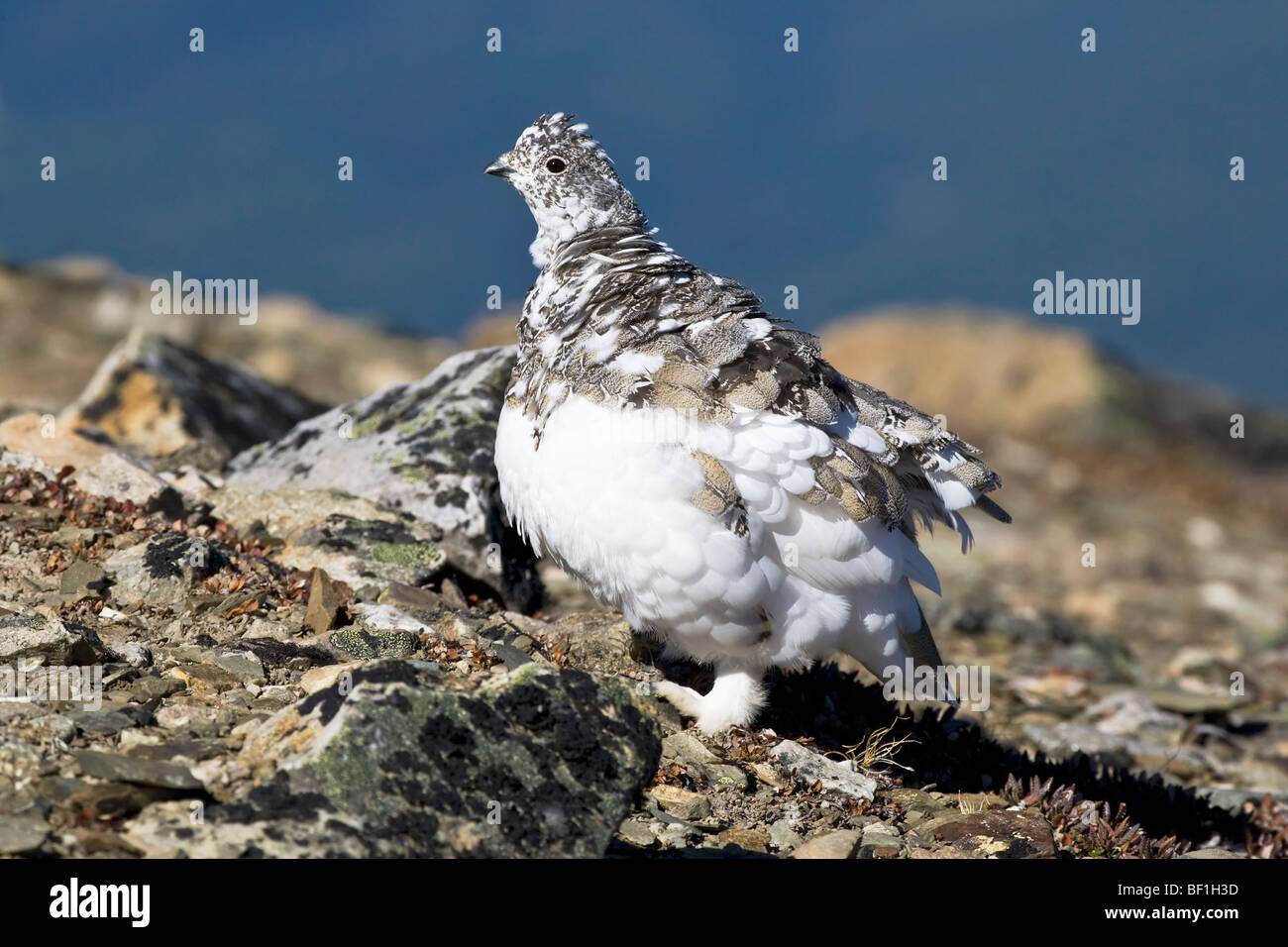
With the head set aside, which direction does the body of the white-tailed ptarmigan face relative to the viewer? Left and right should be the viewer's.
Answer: facing to the left of the viewer

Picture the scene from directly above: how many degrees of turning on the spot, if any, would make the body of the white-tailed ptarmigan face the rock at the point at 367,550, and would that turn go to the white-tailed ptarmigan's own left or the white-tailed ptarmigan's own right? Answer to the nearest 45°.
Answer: approximately 45° to the white-tailed ptarmigan's own right

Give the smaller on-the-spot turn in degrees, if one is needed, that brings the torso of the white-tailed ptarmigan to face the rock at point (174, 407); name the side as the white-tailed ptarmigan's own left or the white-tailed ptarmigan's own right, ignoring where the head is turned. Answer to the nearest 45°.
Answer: approximately 45° to the white-tailed ptarmigan's own right

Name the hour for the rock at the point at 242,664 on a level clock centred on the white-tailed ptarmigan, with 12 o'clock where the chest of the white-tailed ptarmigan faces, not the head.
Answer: The rock is roughly at 12 o'clock from the white-tailed ptarmigan.

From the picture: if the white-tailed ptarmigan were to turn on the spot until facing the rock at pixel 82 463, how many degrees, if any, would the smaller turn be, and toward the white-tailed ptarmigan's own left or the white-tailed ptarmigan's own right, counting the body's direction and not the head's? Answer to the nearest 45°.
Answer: approximately 45° to the white-tailed ptarmigan's own right

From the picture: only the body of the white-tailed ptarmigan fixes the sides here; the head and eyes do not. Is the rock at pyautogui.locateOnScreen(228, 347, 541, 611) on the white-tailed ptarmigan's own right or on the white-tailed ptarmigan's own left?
on the white-tailed ptarmigan's own right
